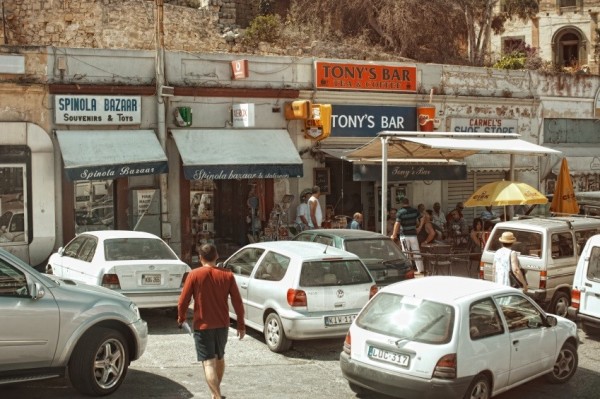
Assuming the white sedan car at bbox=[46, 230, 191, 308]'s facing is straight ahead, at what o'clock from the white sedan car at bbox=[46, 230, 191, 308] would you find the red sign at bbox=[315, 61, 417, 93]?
The red sign is roughly at 3 o'clock from the white sedan car.

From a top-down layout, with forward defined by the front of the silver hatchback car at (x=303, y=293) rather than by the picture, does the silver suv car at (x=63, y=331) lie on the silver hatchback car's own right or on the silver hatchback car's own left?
on the silver hatchback car's own left

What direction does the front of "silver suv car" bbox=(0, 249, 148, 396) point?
to the viewer's right

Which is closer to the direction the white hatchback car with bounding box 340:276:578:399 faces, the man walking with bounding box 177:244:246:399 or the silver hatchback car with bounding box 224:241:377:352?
the silver hatchback car

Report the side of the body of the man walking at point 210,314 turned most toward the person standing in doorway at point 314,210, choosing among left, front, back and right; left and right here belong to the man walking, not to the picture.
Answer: front

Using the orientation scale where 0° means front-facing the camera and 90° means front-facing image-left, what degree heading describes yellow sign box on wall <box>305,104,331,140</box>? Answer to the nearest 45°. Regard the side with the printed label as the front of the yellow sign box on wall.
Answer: approximately 45°

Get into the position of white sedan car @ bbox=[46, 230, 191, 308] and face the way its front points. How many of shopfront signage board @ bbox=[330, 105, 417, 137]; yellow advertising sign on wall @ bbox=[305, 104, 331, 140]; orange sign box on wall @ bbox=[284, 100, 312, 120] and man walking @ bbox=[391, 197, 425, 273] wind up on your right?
4

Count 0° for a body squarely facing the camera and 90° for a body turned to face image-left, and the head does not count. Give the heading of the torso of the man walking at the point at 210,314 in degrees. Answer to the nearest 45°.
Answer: approximately 180°

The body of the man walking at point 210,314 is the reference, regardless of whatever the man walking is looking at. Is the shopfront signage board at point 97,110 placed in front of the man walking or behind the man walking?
in front

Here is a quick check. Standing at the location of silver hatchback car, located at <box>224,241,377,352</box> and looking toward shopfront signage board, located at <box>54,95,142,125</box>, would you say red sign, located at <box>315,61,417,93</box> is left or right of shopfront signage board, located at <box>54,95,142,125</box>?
right

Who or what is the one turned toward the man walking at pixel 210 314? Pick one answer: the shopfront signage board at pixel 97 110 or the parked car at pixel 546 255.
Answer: the shopfront signage board
